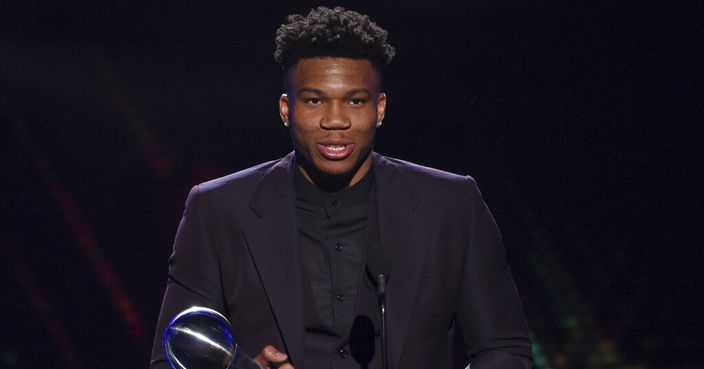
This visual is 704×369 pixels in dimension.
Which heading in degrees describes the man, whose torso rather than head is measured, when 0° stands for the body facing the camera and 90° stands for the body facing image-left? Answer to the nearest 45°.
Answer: approximately 0°
